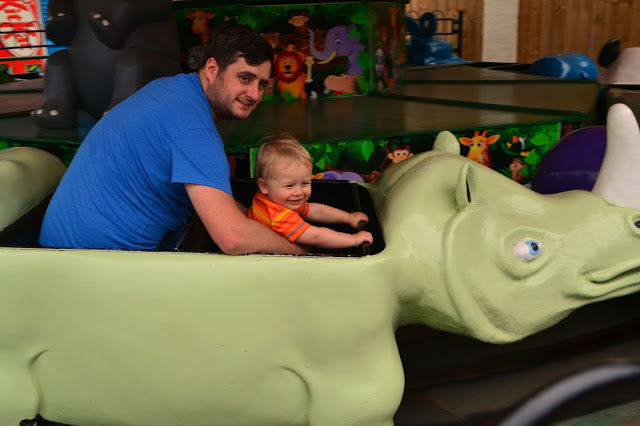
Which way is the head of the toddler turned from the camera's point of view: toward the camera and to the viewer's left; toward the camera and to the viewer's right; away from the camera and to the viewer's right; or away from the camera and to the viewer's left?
toward the camera and to the viewer's right

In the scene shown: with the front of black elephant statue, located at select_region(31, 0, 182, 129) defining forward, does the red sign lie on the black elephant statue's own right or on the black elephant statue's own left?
on the black elephant statue's own right

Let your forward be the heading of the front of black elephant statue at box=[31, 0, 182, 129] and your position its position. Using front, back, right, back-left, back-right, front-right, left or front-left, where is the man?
front-left

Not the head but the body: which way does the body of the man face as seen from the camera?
to the viewer's right

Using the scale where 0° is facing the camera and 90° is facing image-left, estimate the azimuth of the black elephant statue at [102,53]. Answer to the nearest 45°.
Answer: approximately 45°

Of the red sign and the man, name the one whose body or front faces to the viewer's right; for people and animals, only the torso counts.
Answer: the man

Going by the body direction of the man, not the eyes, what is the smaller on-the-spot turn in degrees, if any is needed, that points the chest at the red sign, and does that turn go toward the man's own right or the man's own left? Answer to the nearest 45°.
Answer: approximately 90° to the man's own left

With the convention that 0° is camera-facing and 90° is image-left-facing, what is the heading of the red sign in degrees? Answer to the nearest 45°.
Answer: approximately 0°

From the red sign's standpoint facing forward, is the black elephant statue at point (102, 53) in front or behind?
in front

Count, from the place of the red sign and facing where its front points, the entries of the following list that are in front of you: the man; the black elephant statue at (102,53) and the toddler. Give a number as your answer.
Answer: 3

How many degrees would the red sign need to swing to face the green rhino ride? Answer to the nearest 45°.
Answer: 0° — it already faces it

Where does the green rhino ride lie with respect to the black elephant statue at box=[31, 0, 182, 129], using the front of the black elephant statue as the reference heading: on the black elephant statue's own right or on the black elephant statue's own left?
on the black elephant statue's own left

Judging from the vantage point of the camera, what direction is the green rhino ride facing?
facing to the right of the viewer
